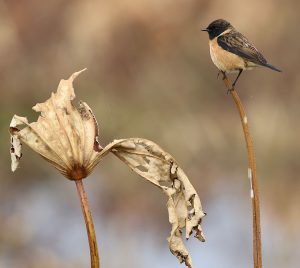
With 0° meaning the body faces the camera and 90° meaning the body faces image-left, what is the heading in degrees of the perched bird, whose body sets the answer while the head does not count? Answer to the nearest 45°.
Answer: approximately 90°
